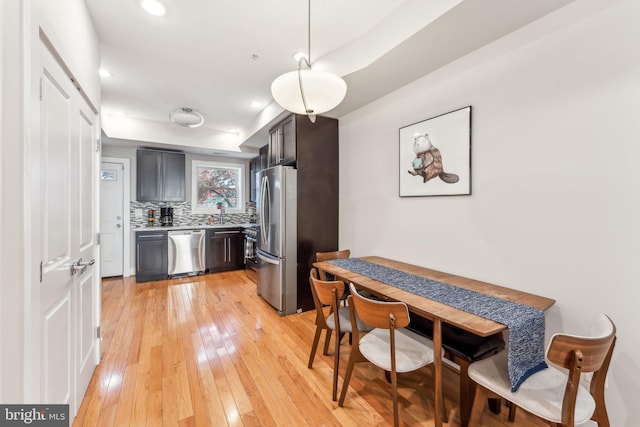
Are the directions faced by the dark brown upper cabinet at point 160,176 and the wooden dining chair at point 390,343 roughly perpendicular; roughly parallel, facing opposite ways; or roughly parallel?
roughly perpendicular

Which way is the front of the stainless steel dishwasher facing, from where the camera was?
facing the viewer

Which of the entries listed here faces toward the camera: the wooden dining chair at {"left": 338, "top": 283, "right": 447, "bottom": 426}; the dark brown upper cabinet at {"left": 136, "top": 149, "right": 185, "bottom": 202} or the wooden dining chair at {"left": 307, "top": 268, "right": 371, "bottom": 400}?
the dark brown upper cabinet

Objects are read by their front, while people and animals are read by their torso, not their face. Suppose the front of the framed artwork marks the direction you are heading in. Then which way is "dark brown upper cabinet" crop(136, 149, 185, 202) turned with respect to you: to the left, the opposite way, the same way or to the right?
to the left

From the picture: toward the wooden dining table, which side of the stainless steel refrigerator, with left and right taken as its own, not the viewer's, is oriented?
left

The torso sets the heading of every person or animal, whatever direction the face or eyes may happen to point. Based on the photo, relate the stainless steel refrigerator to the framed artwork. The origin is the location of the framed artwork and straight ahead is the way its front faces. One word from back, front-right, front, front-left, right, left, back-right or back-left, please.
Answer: front-right

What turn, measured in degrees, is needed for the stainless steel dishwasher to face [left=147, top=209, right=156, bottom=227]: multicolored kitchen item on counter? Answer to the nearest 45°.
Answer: approximately 135° to its right

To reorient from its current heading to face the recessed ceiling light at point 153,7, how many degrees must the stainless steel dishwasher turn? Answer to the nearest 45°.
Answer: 0° — it already faces it

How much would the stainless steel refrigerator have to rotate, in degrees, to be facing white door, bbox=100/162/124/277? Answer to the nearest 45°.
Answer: approximately 90° to its right

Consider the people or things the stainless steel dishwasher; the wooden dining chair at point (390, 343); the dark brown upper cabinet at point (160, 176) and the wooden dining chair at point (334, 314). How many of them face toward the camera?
2

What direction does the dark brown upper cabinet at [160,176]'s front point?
toward the camera

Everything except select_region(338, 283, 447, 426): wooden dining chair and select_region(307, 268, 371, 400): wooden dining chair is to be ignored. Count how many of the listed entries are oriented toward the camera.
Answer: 0

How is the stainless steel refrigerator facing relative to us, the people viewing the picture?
facing the viewer and to the left of the viewer

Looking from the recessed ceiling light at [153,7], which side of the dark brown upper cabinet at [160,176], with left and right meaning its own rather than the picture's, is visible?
front

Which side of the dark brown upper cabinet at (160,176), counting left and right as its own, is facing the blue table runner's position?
front

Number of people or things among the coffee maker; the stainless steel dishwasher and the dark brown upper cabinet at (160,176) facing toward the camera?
3

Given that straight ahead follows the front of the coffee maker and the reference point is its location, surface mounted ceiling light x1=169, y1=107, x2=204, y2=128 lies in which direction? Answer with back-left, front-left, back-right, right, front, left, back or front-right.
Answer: front

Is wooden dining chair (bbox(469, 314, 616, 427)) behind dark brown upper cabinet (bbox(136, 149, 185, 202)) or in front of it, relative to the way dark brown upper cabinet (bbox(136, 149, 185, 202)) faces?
in front
